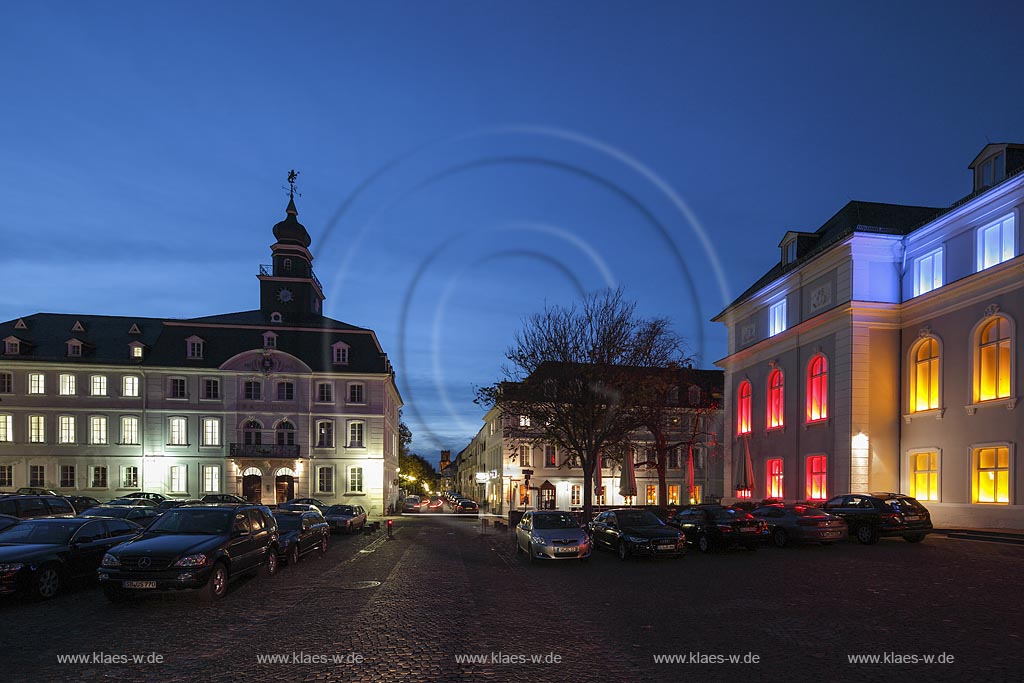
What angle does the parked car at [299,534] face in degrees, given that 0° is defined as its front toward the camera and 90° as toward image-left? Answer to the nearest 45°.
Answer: approximately 45°

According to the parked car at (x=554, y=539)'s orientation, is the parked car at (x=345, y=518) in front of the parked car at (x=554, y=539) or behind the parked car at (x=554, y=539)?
behind

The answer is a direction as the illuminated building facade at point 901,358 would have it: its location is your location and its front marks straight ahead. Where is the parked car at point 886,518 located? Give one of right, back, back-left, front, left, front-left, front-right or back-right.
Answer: front-left

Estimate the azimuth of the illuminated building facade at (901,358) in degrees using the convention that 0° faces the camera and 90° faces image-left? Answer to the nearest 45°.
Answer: approximately 45°

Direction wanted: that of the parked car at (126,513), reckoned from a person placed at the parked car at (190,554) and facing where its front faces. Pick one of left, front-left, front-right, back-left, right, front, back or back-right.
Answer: back-right
